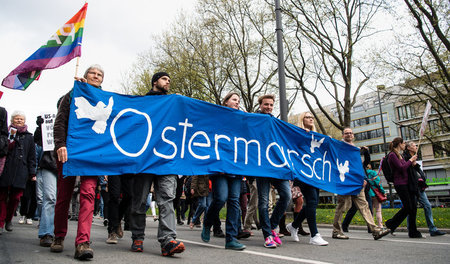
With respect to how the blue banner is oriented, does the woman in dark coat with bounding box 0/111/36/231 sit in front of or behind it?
behind

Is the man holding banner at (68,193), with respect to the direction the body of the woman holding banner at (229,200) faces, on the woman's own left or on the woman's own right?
on the woman's own right

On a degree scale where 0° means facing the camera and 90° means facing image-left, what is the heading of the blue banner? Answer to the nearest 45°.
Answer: approximately 315°

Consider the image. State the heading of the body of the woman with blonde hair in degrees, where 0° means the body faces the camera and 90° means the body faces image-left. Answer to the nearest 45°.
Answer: approximately 315°

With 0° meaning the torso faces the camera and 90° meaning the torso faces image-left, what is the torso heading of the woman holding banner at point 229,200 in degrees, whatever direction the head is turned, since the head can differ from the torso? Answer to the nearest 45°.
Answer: approximately 315°
